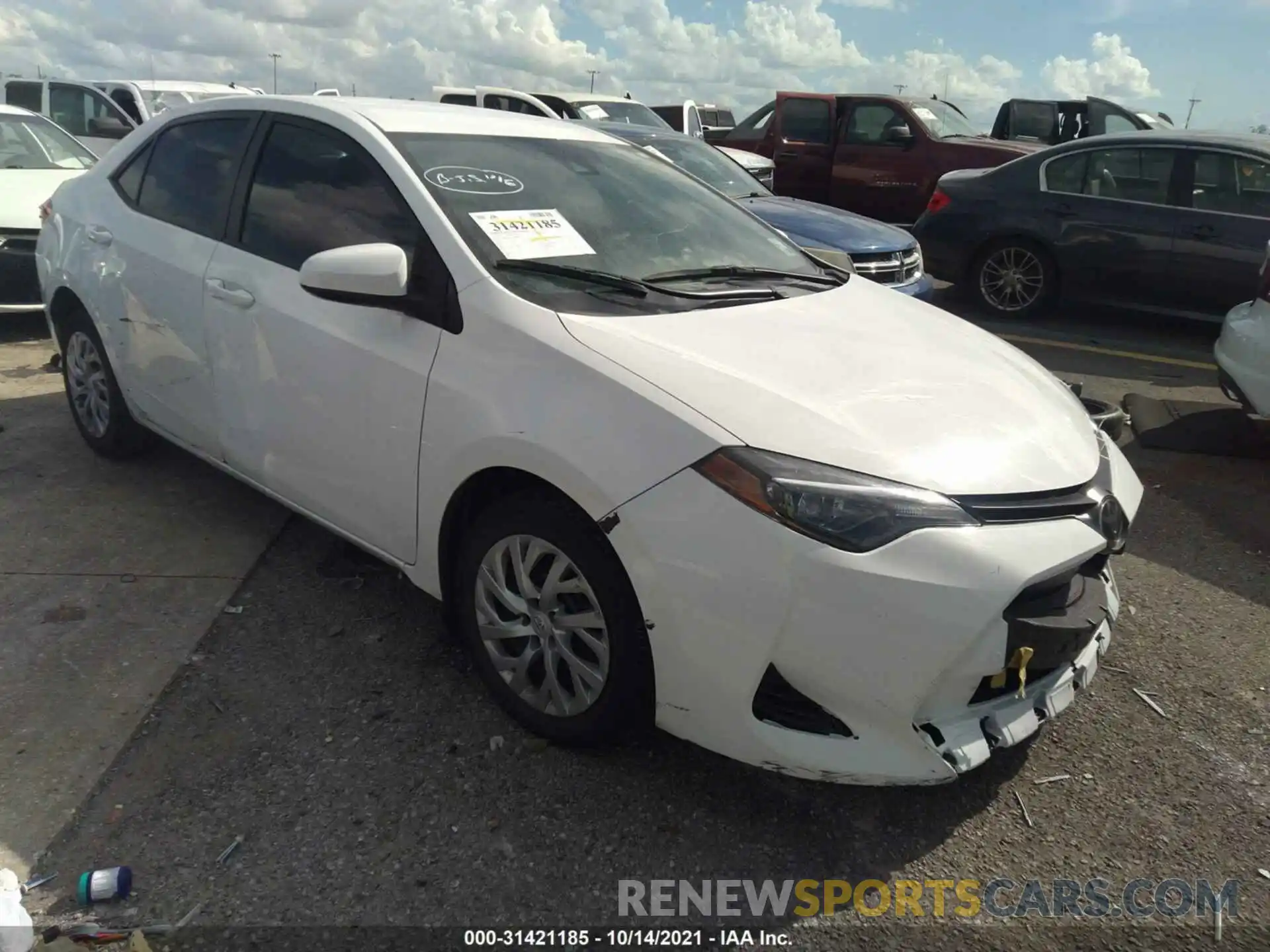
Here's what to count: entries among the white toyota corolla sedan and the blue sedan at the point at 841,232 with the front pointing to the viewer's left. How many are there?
0

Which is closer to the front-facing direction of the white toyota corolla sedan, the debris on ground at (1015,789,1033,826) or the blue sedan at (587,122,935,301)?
the debris on ground

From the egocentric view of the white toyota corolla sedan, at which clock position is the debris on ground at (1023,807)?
The debris on ground is roughly at 11 o'clock from the white toyota corolla sedan.

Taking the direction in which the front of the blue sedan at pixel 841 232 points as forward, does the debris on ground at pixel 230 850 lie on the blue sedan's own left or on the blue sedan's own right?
on the blue sedan's own right

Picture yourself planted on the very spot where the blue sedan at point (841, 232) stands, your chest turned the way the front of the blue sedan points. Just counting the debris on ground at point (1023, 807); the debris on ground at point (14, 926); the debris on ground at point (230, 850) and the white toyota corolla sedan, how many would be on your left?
0

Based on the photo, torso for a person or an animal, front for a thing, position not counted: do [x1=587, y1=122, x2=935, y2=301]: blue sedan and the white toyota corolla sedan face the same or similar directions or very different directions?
same or similar directions

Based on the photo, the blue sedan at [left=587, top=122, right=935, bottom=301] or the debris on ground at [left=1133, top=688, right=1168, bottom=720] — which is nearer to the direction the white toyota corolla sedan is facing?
the debris on ground

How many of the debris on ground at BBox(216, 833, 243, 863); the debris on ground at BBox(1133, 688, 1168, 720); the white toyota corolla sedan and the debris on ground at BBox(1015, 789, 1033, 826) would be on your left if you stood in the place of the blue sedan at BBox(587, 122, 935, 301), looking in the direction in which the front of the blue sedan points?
0

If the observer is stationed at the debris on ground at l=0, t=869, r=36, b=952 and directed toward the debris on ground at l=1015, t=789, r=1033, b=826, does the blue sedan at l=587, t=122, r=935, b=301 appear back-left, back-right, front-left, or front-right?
front-left

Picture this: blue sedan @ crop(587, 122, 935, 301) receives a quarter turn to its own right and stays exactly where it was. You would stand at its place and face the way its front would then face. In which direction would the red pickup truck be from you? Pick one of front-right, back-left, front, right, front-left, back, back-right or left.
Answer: back-right

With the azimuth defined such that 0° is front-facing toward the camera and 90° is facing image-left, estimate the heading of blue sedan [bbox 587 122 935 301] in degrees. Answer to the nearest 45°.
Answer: approximately 315°

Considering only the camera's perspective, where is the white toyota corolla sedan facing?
facing the viewer and to the right of the viewer

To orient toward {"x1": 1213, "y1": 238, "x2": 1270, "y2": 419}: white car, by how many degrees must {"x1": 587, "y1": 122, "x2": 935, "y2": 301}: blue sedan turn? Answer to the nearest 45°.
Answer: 0° — it already faces it

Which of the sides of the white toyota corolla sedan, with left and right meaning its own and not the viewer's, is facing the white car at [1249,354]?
left

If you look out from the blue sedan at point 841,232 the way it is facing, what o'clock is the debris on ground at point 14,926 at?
The debris on ground is roughly at 2 o'clock from the blue sedan.
